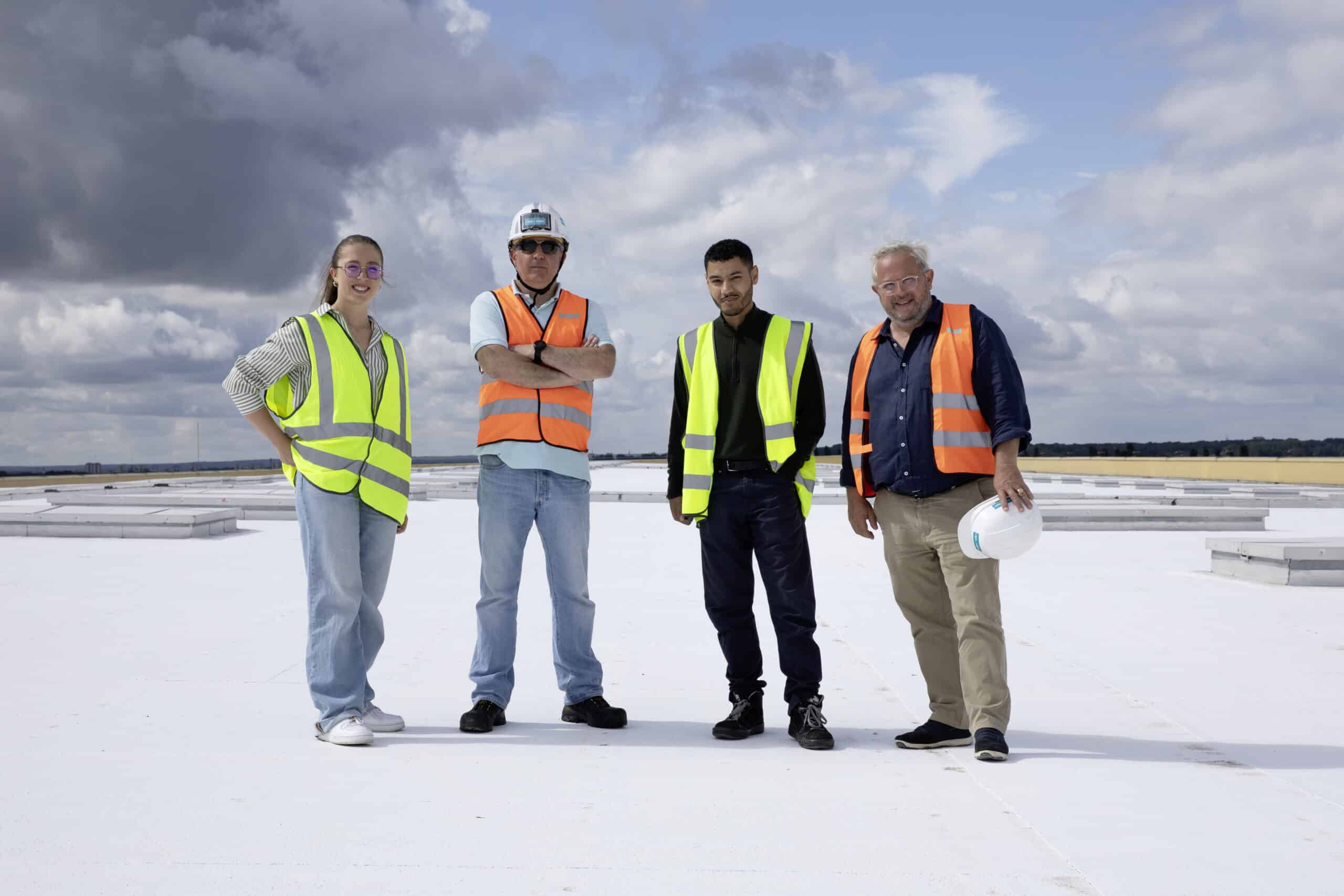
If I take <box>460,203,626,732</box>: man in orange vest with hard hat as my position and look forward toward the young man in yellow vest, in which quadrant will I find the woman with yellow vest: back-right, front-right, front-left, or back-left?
back-right

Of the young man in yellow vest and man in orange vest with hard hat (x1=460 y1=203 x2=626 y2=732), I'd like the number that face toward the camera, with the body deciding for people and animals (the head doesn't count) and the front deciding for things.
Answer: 2

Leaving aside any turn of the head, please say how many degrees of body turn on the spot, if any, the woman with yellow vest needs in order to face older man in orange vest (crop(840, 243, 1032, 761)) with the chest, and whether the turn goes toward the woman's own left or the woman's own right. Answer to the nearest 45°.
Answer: approximately 45° to the woman's own left

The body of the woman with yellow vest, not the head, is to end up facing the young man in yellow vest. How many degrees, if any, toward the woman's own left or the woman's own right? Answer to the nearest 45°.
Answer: approximately 45° to the woman's own left

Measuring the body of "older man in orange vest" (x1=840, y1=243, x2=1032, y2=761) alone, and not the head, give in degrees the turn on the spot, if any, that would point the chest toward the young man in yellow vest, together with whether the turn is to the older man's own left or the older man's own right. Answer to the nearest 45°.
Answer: approximately 45° to the older man's own right

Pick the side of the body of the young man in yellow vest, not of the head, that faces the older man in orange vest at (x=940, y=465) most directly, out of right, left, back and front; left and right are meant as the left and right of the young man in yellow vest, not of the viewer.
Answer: left

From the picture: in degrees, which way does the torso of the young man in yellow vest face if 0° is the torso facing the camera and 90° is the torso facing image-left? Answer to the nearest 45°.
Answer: approximately 0°

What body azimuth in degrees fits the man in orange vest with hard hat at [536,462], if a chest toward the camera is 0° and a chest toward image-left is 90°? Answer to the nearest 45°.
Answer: approximately 0°
